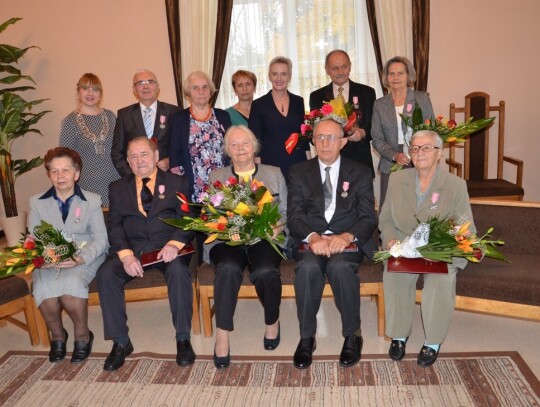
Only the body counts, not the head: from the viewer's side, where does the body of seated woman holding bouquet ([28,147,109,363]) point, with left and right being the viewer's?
facing the viewer

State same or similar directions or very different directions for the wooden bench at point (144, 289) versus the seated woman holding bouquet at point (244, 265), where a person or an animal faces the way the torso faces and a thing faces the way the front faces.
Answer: same or similar directions

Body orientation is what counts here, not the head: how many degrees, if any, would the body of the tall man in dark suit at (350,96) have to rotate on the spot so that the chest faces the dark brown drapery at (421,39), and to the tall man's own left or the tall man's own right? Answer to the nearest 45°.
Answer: approximately 135° to the tall man's own left

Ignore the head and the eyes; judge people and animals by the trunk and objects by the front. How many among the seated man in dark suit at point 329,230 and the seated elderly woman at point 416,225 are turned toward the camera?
2

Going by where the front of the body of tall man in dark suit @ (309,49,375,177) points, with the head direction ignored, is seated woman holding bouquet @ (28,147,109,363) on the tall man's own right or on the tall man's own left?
on the tall man's own right

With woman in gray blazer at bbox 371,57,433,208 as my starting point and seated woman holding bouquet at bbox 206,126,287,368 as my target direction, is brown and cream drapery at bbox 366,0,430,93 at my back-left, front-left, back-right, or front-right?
back-right

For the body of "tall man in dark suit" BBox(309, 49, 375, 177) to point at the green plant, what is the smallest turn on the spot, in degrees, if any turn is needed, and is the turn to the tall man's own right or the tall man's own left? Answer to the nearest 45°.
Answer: approximately 90° to the tall man's own right

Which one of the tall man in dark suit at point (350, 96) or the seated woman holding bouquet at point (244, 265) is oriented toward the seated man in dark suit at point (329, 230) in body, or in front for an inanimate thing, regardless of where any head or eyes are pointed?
the tall man in dark suit

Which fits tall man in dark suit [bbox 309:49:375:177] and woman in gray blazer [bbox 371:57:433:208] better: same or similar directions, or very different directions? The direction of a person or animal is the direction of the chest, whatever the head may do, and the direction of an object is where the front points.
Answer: same or similar directions

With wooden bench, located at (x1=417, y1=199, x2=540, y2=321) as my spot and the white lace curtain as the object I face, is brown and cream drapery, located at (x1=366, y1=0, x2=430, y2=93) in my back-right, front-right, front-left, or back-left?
front-right

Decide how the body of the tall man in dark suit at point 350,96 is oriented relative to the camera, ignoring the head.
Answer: toward the camera

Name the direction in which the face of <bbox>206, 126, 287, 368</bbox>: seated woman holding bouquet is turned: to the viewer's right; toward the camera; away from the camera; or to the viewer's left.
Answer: toward the camera

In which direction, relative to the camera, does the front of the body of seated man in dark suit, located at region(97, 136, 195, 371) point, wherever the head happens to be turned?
toward the camera

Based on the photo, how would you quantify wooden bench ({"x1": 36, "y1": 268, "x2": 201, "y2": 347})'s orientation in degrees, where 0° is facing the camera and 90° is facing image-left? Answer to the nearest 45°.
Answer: approximately 0°

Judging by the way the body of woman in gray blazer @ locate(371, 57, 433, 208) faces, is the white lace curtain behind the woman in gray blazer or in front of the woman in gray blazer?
behind

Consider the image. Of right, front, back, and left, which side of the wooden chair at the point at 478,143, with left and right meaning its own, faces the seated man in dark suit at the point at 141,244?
right
